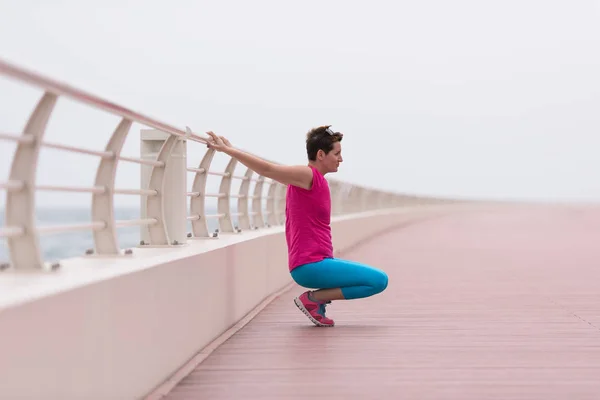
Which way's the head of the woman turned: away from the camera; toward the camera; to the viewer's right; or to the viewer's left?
to the viewer's right

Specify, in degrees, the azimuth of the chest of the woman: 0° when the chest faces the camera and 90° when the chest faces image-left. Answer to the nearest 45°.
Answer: approximately 270°
